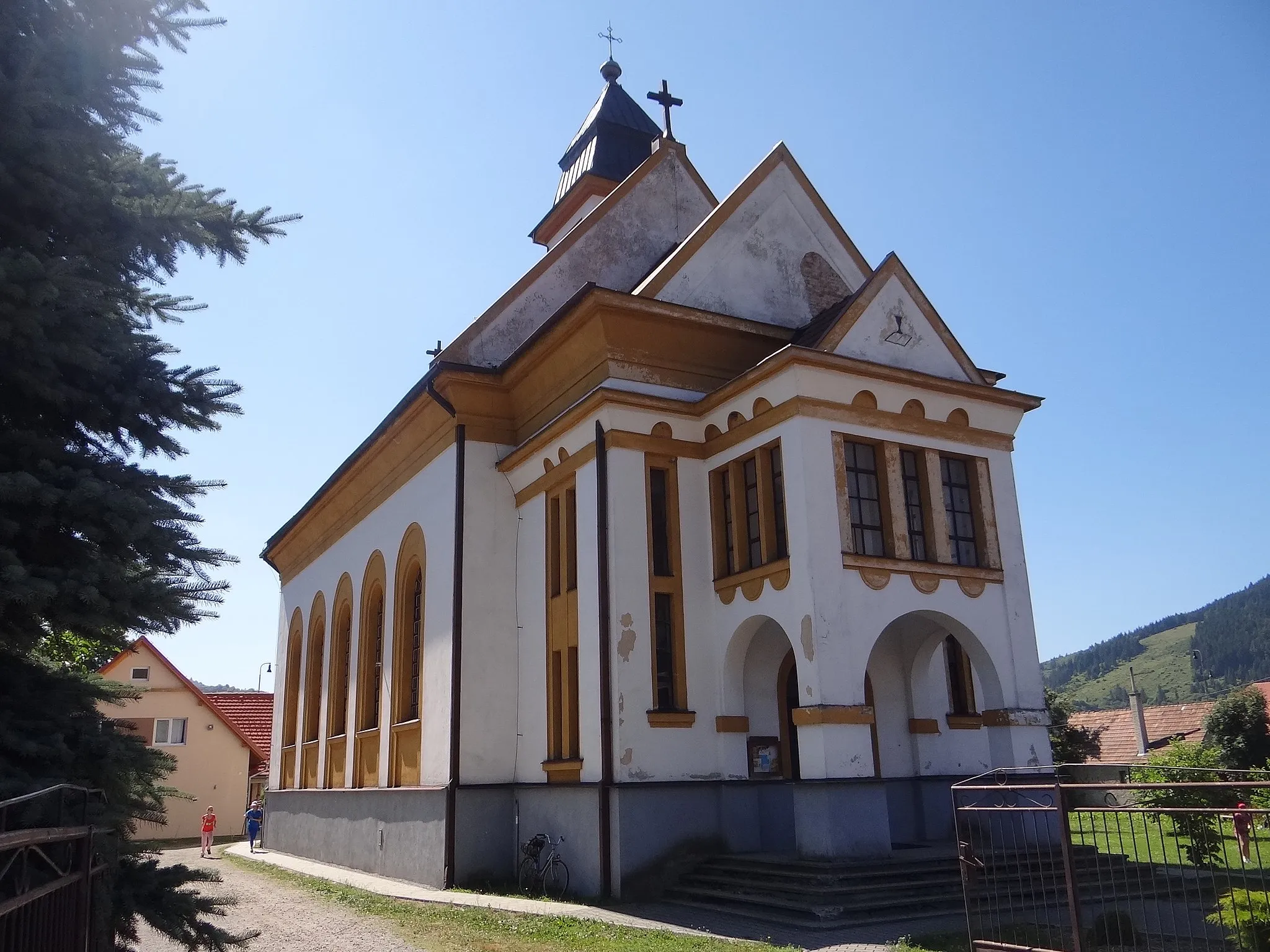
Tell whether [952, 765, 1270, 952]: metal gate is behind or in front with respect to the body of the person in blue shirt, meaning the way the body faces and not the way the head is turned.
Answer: in front

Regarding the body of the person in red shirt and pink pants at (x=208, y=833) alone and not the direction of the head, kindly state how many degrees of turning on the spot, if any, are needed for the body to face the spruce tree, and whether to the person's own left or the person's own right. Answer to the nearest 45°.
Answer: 0° — they already face it

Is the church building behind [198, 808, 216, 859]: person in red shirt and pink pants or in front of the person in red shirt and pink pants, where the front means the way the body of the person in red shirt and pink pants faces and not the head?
in front

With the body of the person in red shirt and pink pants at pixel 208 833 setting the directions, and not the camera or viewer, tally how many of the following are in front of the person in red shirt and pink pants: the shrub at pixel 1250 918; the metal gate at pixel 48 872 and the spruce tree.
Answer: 3

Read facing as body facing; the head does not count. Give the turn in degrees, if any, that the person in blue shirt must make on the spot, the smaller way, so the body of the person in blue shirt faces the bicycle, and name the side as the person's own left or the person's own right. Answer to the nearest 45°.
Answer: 0° — they already face it

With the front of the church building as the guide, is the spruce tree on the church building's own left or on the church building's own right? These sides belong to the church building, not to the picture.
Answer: on the church building's own right

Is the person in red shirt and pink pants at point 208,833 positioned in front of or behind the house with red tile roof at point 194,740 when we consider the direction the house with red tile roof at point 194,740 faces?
in front

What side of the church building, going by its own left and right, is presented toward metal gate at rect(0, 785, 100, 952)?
right

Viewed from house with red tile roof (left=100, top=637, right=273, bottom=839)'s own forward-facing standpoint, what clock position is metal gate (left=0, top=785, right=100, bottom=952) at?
The metal gate is roughly at 12 o'clock from the house with red tile roof.

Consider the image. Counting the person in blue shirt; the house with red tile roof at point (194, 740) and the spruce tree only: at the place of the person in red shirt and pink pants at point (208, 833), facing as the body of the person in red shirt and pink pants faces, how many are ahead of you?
1
